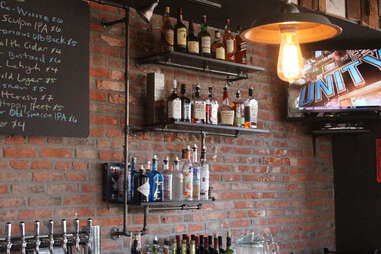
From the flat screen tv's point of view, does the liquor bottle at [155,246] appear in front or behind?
in front

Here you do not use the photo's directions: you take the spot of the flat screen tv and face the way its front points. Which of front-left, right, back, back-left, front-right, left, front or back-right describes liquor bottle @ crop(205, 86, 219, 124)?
front-right

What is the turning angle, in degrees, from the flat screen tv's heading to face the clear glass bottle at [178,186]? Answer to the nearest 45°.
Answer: approximately 45° to its right

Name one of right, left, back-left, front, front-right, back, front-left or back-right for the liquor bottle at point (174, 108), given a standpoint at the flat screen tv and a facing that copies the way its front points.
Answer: front-right

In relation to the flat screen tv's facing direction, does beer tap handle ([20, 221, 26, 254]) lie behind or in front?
in front

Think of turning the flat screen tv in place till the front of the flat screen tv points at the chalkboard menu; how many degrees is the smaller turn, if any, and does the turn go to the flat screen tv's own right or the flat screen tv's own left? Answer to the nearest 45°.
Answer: approximately 45° to the flat screen tv's own right

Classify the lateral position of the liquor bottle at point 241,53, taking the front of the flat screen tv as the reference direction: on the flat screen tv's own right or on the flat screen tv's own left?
on the flat screen tv's own right

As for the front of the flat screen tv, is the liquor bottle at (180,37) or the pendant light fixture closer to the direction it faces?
the pendant light fixture

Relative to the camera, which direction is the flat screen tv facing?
toward the camera

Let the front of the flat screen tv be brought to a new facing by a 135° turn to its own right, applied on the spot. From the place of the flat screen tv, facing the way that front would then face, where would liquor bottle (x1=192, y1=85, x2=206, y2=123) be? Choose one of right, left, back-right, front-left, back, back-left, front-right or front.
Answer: left
